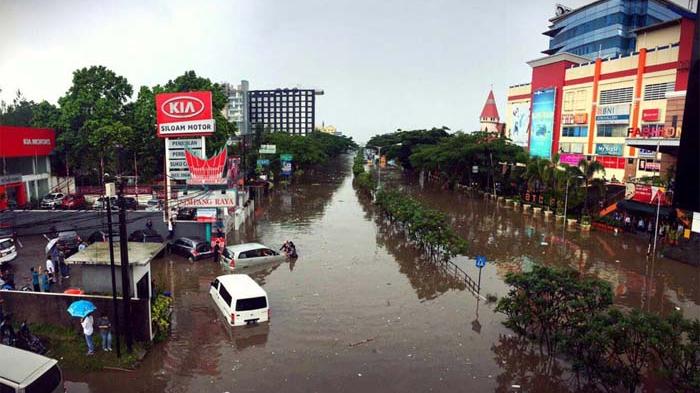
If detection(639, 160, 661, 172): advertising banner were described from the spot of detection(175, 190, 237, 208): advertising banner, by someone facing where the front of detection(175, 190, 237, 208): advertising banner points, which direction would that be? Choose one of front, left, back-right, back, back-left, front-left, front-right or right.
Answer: left

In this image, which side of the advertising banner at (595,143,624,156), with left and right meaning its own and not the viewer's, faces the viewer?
front

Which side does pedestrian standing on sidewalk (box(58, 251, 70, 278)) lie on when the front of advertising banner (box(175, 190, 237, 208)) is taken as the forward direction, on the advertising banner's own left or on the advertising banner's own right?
on the advertising banner's own right

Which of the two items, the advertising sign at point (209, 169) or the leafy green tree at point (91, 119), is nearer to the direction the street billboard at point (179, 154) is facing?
the advertising sign

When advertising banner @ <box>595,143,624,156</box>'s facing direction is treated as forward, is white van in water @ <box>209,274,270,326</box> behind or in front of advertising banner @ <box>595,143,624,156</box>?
in front

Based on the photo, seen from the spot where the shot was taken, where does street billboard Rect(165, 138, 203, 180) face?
facing the viewer

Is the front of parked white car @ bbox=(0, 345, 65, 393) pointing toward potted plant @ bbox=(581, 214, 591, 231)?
no

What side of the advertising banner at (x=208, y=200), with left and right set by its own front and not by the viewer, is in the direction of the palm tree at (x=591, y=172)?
left

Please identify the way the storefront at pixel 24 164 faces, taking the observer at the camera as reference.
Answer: facing the viewer and to the right of the viewer

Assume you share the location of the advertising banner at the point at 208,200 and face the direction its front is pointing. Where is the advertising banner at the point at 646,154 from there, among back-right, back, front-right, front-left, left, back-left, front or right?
left

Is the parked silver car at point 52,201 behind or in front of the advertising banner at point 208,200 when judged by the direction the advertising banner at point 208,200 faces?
behind

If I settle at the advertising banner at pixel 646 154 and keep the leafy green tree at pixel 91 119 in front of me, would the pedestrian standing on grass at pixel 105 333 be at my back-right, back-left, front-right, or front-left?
front-left

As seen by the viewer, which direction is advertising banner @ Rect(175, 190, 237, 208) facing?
toward the camera

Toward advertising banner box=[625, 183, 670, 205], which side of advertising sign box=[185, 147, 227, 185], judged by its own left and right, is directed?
left
